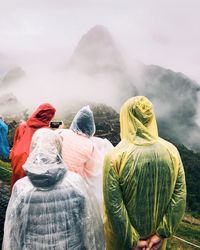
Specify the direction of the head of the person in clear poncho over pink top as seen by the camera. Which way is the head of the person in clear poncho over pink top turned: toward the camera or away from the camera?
away from the camera

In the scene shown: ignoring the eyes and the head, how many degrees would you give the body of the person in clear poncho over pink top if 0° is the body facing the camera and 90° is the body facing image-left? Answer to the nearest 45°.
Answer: approximately 180°
